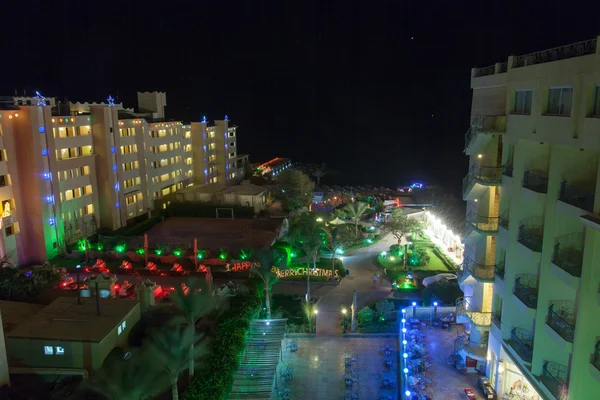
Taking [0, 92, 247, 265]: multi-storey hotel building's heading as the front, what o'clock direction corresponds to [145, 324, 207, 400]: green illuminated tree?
The green illuminated tree is roughly at 1 o'clock from the multi-storey hotel building.

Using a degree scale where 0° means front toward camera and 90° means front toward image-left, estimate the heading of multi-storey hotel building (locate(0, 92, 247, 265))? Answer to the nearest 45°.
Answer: approximately 315°

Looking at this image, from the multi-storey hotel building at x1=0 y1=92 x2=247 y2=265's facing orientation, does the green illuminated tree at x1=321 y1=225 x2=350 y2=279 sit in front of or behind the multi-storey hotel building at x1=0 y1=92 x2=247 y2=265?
in front

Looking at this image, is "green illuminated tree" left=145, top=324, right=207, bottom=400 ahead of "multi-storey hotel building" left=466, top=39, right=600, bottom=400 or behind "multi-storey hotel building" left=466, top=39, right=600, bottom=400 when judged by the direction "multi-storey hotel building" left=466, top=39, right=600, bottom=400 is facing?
ahead

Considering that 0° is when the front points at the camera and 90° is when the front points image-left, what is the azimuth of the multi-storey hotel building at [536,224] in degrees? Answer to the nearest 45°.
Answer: approximately 45°

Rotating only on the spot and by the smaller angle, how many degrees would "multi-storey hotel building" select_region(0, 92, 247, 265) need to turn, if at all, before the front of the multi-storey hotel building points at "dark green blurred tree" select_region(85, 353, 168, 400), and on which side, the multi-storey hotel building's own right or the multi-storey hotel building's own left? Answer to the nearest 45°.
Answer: approximately 45° to the multi-storey hotel building's own right

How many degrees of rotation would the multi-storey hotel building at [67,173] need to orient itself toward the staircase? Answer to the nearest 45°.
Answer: approximately 45° to its right
